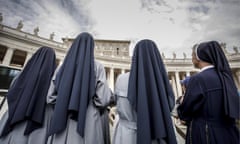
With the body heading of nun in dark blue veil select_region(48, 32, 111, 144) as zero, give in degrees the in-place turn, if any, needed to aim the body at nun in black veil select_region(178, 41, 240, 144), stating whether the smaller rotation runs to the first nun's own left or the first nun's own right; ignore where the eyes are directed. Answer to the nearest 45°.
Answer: approximately 135° to the first nun's own right

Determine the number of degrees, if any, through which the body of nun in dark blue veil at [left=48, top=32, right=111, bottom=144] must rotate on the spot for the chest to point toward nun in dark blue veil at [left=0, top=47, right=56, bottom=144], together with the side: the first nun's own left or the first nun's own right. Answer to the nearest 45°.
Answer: approximately 45° to the first nun's own left

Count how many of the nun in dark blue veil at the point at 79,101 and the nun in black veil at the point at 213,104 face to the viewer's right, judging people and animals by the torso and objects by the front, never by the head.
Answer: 0

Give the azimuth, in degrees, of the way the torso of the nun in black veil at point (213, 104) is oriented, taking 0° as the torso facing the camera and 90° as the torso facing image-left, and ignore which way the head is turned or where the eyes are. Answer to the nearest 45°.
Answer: approximately 135°

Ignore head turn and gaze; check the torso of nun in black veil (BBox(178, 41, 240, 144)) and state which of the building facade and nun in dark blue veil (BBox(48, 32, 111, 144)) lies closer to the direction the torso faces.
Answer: the building facade

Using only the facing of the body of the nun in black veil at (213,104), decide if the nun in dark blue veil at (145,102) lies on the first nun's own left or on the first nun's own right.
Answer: on the first nun's own left

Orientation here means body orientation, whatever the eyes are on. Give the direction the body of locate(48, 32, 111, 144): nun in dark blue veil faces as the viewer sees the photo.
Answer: away from the camera

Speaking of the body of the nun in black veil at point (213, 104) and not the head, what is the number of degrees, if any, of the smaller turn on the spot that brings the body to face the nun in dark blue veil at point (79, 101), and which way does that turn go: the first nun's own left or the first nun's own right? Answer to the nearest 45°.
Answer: approximately 90° to the first nun's own left
